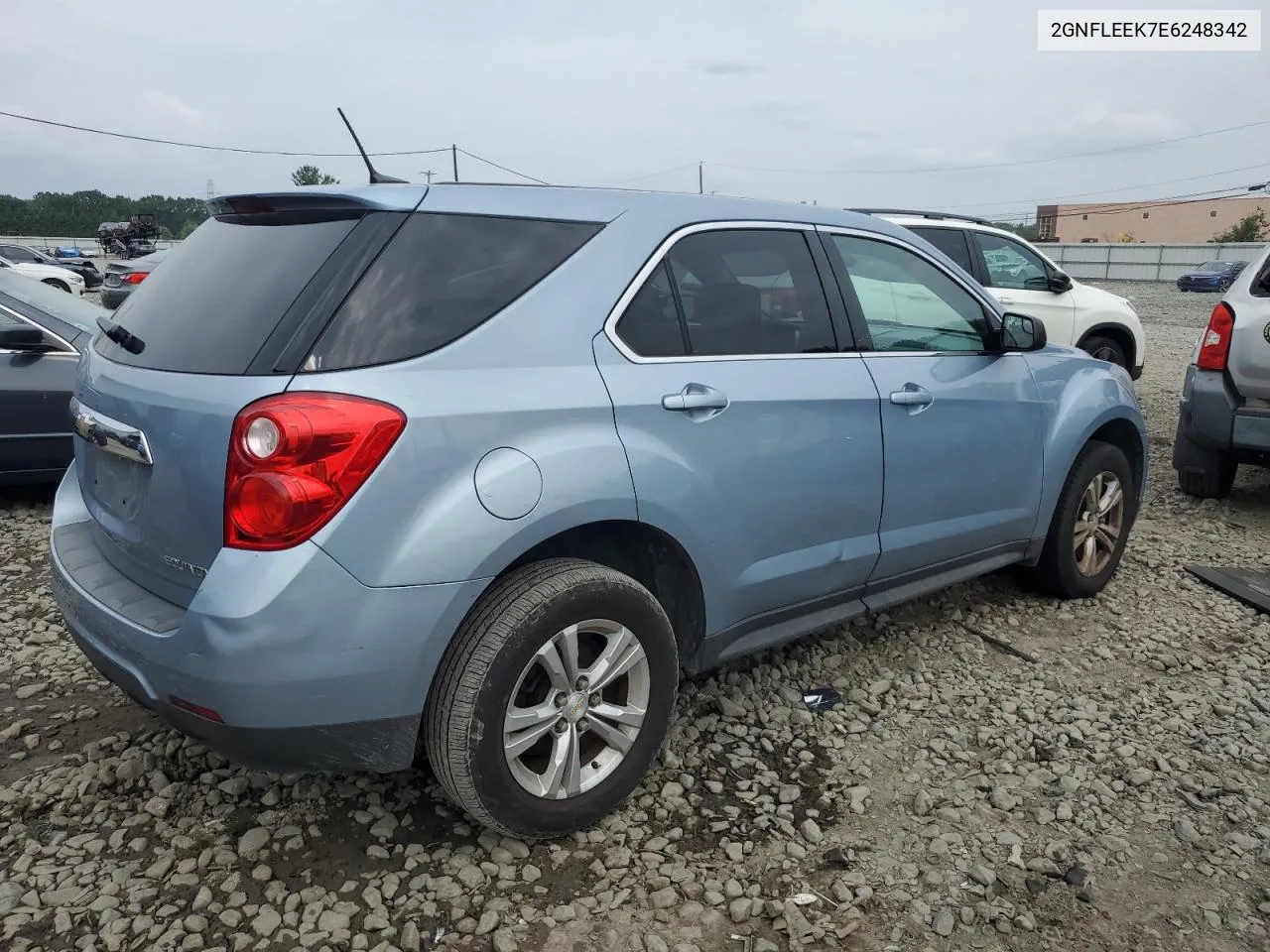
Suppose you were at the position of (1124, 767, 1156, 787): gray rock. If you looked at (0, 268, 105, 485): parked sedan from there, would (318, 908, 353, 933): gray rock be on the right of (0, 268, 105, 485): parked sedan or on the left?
left

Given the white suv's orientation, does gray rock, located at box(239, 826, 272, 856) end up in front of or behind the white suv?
behind

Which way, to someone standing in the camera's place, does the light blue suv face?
facing away from the viewer and to the right of the viewer

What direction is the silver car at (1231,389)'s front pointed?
away from the camera

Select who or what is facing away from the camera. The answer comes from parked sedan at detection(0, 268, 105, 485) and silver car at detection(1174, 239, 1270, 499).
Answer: the silver car

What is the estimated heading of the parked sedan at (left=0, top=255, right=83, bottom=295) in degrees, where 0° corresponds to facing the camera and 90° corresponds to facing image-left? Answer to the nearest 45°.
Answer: approximately 315°

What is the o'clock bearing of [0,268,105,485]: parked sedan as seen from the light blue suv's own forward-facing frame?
The parked sedan is roughly at 9 o'clock from the light blue suv.

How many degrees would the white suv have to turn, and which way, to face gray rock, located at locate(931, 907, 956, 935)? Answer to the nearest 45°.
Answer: approximately 135° to its right
